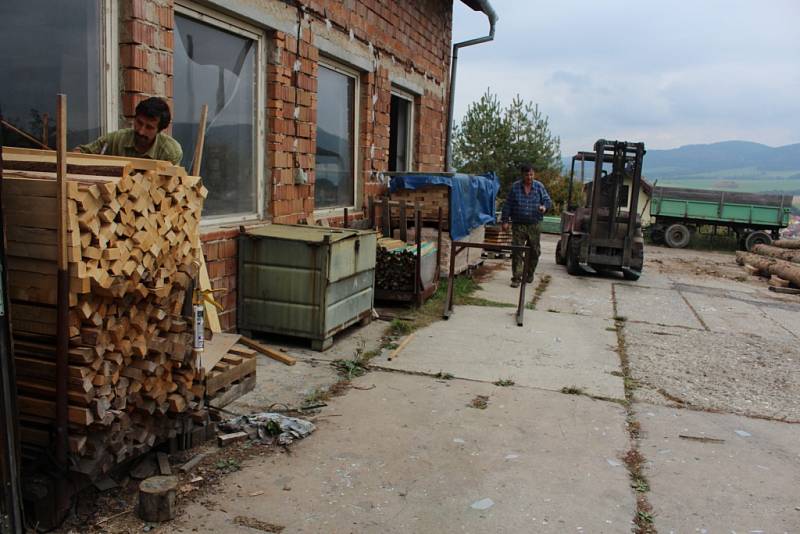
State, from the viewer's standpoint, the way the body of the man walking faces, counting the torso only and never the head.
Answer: toward the camera

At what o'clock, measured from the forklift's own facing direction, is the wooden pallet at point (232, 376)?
The wooden pallet is roughly at 2 o'clock from the forklift.

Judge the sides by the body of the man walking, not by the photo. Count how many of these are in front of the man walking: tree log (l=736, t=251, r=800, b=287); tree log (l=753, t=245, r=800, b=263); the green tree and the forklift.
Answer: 0

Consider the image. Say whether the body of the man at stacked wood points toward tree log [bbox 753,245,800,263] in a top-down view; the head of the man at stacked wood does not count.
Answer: no

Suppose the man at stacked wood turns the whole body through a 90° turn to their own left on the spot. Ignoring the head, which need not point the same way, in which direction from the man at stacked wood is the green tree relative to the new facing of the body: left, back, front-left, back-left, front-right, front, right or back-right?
left

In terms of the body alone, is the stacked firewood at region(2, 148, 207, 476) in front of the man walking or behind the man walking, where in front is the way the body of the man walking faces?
in front

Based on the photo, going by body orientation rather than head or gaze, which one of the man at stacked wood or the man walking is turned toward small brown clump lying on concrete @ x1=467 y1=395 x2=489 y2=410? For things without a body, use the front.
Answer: the man walking

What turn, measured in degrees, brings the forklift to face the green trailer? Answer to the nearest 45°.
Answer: approximately 135° to its left

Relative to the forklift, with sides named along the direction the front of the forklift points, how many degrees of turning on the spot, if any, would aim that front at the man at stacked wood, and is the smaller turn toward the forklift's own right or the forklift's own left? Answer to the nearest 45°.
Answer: approximately 45° to the forklift's own right

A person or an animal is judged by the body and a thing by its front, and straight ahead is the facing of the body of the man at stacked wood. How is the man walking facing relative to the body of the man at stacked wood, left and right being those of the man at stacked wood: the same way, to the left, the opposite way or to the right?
the same way

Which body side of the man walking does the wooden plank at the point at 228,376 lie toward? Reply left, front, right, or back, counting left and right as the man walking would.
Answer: front

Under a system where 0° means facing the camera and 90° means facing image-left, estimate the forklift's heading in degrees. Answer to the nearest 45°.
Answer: approximately 315°

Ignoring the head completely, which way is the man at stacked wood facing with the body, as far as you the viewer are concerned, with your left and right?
facing the viewer and to the left of the viewer
